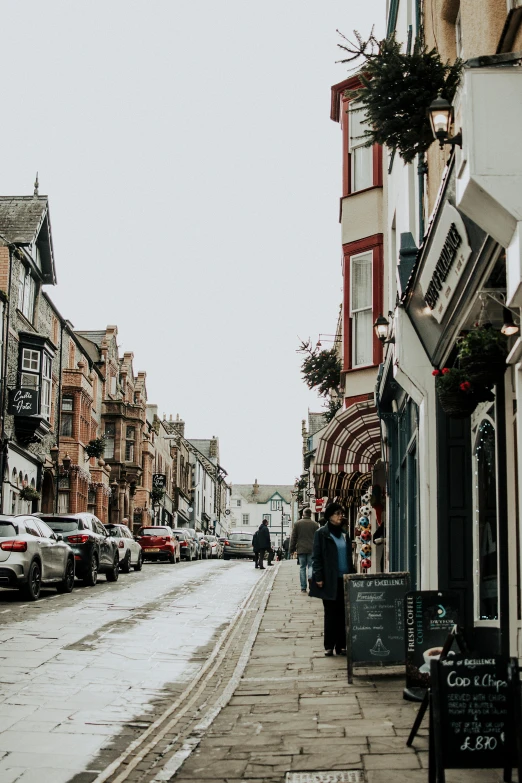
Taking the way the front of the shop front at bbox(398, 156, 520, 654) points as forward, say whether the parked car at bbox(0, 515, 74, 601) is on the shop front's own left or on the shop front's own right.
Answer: on the shop front's own right

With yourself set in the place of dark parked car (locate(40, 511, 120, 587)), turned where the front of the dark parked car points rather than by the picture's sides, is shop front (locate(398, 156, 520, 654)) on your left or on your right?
on your right

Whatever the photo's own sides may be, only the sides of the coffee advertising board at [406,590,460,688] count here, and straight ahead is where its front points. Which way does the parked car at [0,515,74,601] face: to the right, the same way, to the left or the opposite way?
the opposite way

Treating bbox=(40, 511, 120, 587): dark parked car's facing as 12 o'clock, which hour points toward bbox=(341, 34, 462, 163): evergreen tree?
The evergreen tree is roughly at 4 o'clock from the dark parked car.

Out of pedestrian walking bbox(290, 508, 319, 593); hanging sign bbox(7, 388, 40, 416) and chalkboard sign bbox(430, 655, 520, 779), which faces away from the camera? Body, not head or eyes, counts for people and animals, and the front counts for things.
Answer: the pedestrian walking

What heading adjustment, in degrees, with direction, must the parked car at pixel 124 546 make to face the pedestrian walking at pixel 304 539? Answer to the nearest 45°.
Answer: approximately 135° to its right

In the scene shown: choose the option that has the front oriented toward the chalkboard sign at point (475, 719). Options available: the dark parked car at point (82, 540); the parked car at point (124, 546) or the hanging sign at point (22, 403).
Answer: the hanging sign

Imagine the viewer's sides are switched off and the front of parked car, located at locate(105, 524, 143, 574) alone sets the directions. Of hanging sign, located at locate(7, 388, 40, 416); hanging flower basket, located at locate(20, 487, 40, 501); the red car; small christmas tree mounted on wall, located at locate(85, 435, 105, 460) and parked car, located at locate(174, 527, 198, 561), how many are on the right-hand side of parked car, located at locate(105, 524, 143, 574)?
0

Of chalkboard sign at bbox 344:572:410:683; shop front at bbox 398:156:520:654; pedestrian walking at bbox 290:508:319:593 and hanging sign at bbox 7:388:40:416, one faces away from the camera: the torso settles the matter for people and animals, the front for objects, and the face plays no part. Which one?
the pedestrian walking

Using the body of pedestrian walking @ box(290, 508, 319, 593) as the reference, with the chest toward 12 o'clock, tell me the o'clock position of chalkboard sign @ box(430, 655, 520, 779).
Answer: The chalkboard sign is roughly at 6 o'clock from the pedestrian walking.

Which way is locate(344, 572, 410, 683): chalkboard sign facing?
toward the camera

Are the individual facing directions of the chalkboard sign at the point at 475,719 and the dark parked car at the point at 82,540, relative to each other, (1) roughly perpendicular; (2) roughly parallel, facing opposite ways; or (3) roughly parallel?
roughly parallel, facing opposite ways

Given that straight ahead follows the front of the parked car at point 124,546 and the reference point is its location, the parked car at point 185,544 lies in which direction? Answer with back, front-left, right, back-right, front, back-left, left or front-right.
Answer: front-left

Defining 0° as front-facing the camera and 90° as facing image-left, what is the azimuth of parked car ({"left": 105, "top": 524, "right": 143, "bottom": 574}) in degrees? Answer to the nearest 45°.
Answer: approximately 225°

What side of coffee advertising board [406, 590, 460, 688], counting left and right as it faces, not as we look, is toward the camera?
front

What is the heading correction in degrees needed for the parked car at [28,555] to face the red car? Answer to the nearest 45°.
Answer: approximately 45° to its left

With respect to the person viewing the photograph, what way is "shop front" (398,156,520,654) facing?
facing the viewer and to the left of the viewer

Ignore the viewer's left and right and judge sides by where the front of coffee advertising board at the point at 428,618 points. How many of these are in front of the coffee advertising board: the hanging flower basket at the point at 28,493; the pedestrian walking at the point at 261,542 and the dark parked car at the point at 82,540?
0
